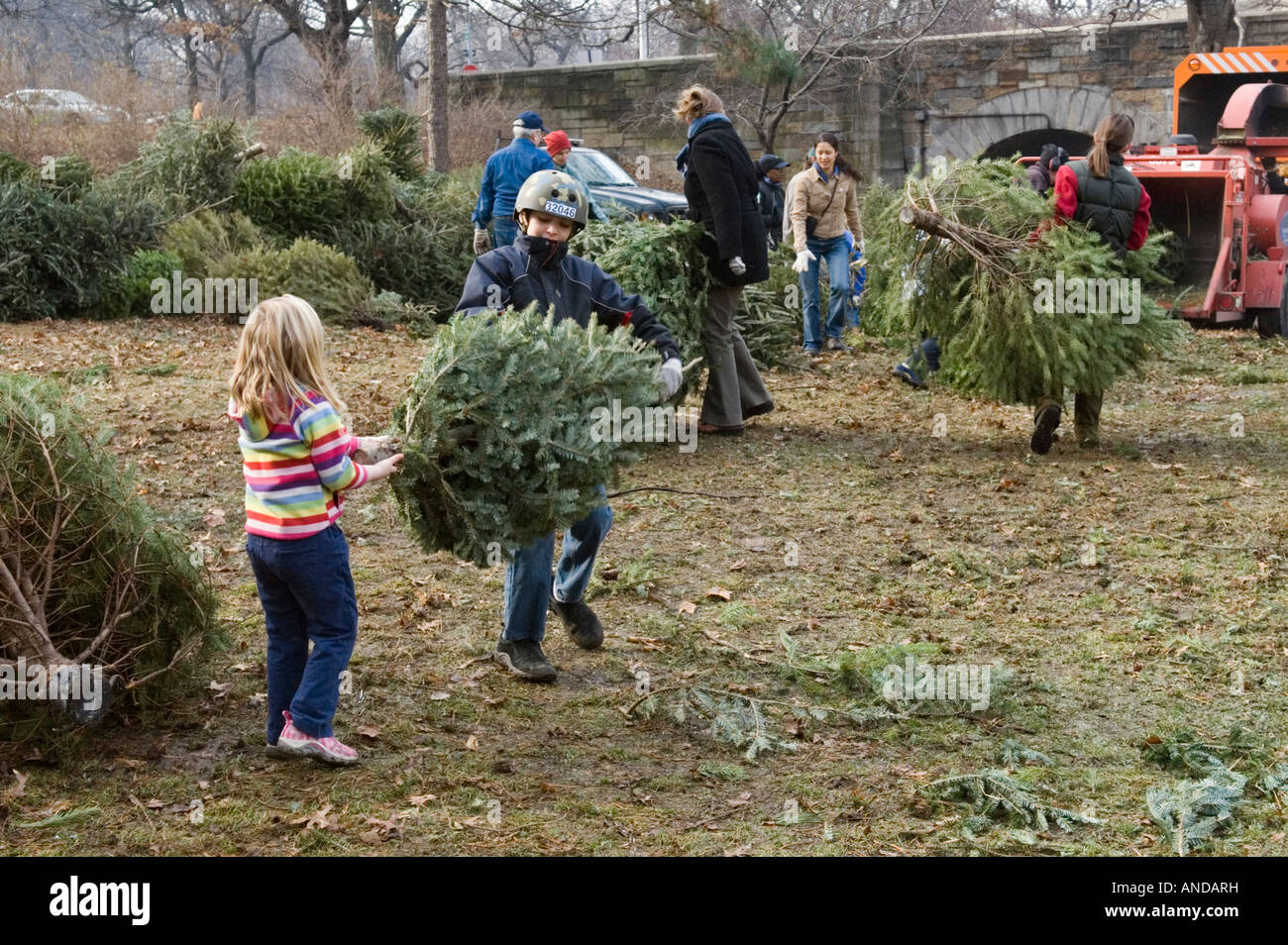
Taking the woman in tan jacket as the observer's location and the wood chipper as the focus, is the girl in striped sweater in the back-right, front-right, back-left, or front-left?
back-right

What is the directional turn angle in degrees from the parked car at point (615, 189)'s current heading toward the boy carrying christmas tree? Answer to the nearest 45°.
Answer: approximately 45° to its right

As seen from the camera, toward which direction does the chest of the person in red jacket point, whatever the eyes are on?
away from the camera

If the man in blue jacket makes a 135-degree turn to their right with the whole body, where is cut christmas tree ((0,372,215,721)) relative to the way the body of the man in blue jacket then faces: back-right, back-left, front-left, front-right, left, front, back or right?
front

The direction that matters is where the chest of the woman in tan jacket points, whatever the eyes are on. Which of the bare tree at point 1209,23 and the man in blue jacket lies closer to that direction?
the man in blue jacket

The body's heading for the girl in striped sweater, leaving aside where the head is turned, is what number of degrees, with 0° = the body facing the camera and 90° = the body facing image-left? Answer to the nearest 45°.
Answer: approximately 225°

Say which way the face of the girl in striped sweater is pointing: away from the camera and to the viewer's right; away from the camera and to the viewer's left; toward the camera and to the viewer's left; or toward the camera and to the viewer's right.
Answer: away from the camera and to the viewer's right
